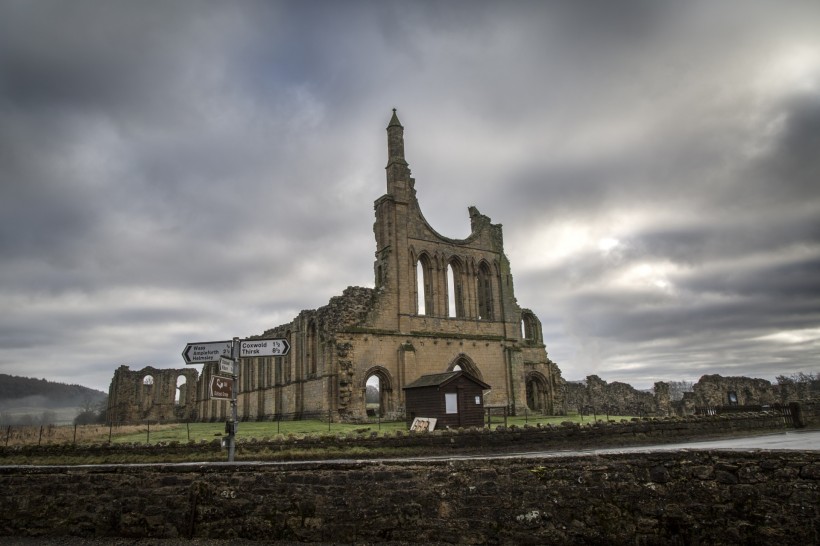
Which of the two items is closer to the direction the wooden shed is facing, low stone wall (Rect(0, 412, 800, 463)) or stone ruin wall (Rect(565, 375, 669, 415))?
the low stone wall

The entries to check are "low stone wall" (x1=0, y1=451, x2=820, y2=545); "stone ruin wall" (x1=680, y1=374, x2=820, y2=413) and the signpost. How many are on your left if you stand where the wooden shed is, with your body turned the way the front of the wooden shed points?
1

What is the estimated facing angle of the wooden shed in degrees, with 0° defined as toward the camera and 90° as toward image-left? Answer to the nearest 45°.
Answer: approximately 315°

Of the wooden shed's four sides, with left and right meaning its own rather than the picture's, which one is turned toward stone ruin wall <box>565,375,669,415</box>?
left

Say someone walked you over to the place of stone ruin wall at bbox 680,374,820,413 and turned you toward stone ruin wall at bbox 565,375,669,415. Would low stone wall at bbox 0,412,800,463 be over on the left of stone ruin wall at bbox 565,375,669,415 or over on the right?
left

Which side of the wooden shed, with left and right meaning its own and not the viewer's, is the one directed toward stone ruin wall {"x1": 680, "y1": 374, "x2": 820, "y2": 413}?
left

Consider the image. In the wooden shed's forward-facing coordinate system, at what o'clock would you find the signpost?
The signpost is roughly at 2 o'clock from the wooden shed.

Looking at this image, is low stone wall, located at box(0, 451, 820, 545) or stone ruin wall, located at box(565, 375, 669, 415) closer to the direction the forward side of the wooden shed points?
the low stone wall

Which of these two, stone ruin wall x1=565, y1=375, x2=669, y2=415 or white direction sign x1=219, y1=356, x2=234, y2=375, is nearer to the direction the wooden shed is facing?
the white direction sign

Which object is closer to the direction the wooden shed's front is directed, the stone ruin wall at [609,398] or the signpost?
the signpost

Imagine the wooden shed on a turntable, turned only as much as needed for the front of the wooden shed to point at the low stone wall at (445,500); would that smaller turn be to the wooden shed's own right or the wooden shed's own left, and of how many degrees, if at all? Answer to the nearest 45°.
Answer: approximately 45° to the wooden shed's own right

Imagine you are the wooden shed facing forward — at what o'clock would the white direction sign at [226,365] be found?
The white direction sign is roughly at 2 o'clock from the wooden shed.
